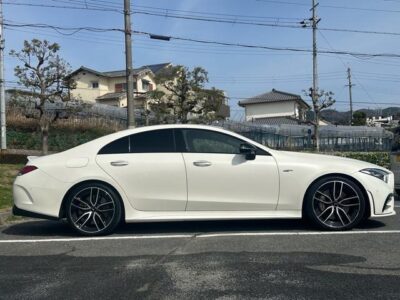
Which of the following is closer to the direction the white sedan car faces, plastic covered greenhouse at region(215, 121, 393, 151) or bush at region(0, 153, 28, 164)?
the plastic covered greenhouse

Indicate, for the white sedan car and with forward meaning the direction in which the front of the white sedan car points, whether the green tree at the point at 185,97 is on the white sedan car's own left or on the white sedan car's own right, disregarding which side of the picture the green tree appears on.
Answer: on the white sedan car's own left

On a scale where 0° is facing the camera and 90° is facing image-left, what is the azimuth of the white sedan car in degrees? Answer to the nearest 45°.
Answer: approximately 270°

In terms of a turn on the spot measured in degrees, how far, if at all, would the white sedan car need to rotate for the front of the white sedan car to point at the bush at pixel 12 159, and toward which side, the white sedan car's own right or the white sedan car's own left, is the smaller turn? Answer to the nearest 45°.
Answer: approximately 135° to the white sedan car's own left

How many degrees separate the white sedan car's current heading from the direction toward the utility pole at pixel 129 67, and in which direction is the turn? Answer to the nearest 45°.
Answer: approximately 90° to its left

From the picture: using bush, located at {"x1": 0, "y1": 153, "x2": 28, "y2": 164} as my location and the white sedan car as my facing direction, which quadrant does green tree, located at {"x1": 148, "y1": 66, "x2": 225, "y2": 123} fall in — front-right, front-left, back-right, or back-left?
back-left

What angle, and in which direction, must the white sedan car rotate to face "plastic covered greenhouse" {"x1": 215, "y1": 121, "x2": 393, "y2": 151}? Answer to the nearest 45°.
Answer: approximately 90° to its left
